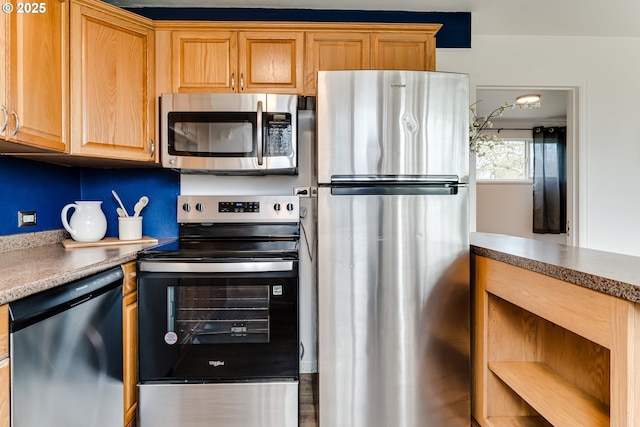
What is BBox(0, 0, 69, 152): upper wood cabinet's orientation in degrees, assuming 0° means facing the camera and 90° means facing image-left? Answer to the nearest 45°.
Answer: approximately 315°
